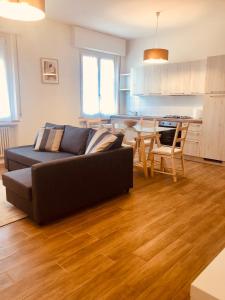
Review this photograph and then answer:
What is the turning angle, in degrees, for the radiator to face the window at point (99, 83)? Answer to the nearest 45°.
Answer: approximately 90° to its left

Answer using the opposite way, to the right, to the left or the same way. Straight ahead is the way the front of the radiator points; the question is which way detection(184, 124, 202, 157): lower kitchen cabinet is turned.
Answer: to the right

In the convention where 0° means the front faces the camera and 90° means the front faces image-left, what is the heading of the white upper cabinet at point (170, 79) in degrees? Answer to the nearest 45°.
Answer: approximately 45°

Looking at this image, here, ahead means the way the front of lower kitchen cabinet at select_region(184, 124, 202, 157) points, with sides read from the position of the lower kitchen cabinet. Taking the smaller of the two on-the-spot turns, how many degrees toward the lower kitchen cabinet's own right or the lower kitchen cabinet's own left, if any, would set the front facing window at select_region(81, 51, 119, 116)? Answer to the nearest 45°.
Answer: approximately 90° to the lower kitchen cabinet's own right

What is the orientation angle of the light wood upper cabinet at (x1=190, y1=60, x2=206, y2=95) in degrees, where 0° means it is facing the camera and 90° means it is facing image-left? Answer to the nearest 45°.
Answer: approximately 0°

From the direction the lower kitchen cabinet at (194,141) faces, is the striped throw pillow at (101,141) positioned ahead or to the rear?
ahead

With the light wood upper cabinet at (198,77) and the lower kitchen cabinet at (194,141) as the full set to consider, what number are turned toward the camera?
2

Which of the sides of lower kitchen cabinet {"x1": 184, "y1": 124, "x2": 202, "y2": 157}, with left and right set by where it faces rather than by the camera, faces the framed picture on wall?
right

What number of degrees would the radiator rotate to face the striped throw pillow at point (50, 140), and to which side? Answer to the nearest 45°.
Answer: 0° — it already faces it

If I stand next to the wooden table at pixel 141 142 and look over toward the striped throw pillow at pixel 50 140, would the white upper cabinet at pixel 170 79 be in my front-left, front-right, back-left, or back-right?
back-right
